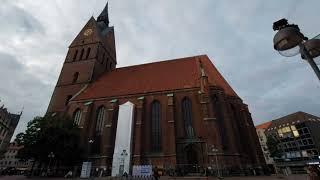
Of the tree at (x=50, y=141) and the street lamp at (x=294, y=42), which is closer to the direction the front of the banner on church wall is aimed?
the street lamp

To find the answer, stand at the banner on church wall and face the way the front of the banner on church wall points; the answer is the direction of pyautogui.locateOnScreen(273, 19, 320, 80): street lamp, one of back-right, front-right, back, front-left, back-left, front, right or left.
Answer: front

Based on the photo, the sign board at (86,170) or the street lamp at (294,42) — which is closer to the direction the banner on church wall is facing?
the street lamp

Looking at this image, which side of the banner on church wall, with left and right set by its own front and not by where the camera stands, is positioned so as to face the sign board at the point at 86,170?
right

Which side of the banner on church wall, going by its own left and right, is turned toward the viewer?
front
